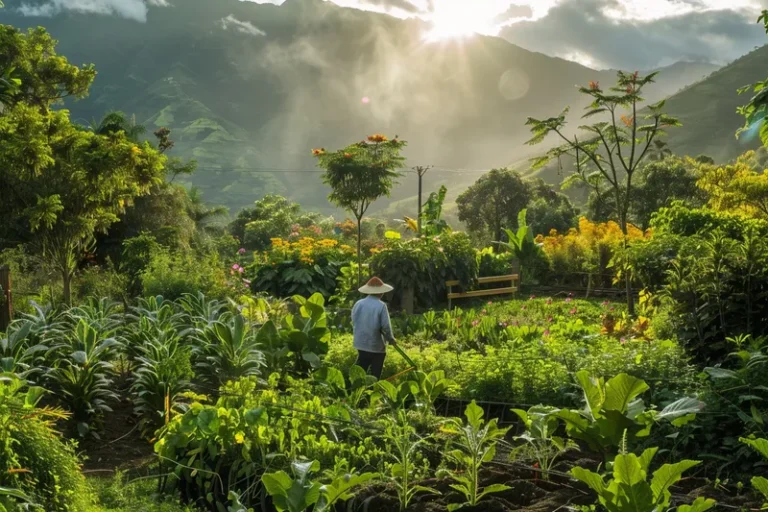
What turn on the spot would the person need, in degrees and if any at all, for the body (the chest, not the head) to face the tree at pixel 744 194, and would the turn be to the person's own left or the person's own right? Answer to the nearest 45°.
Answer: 0° — they already face it

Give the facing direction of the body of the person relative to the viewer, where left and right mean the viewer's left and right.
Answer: facing away from the viewer and to the right of the viewer

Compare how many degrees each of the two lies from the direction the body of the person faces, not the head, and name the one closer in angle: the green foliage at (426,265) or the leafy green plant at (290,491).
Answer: the green foliage

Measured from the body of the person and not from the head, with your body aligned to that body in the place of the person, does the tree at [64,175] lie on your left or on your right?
on your left

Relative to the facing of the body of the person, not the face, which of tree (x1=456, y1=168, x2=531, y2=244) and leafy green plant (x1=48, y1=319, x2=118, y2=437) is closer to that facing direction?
the tree

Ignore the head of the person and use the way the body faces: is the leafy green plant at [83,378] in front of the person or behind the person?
behind

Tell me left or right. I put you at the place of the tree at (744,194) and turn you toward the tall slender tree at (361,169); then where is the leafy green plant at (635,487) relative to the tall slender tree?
left

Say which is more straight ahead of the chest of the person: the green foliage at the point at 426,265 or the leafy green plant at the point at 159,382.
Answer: the green foliage

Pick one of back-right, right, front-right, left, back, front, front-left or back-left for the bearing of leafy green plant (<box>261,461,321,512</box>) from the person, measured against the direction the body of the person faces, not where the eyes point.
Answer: back-right

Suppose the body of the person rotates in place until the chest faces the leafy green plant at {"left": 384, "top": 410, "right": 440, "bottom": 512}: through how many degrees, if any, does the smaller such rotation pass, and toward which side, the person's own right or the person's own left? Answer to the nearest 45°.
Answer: approximately 135° to the person's own right

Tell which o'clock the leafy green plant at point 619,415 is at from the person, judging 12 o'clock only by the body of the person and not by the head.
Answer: The leafy green plant is roughly at 4 o'clock from the person.
